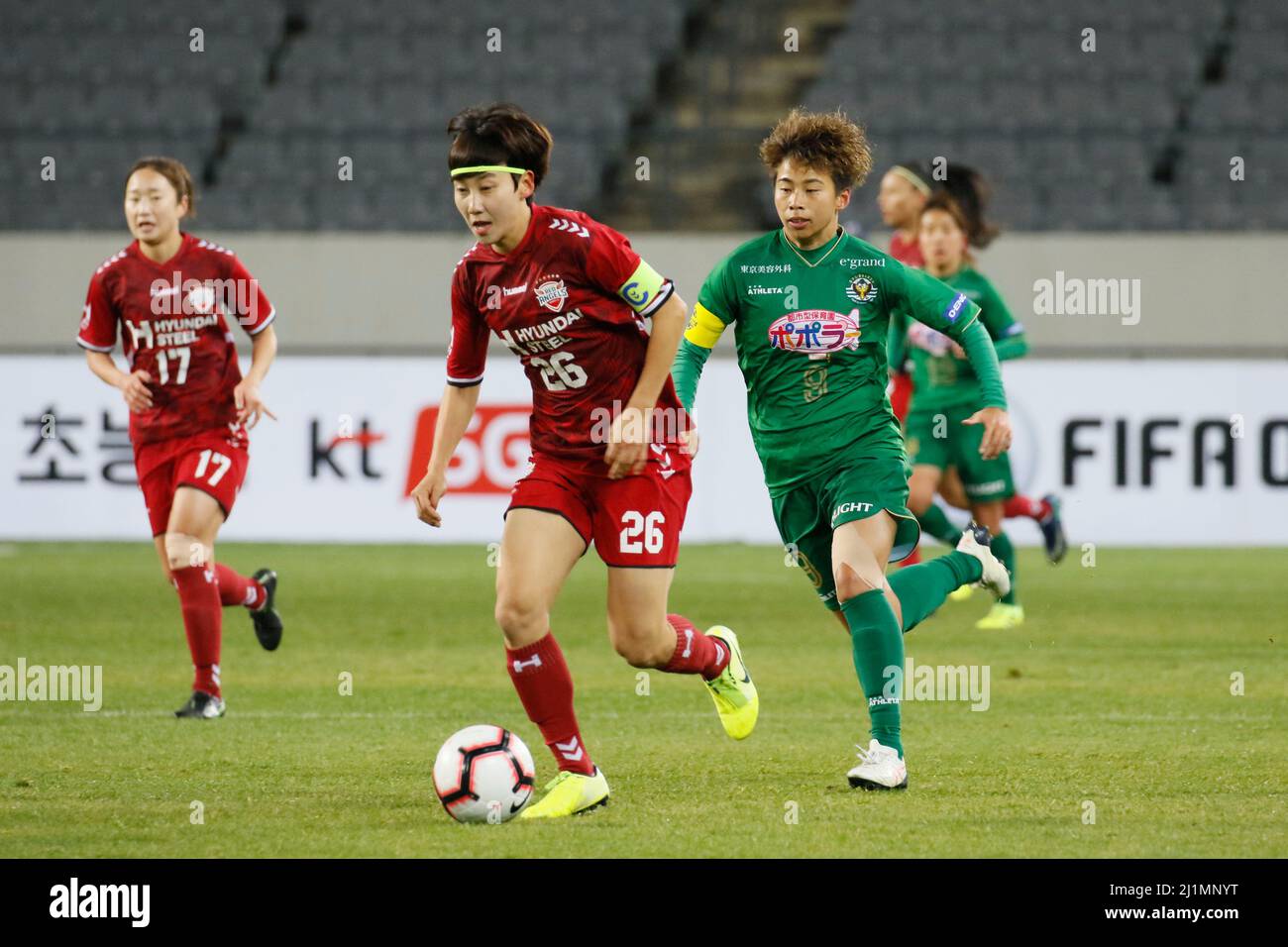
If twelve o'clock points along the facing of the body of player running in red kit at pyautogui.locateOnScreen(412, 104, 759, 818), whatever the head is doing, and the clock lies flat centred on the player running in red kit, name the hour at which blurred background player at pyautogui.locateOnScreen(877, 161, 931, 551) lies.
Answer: The blurred background player is roughly at 5 o'clock from the player running in red kit.

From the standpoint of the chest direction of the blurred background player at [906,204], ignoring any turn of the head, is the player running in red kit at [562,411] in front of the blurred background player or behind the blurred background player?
in front

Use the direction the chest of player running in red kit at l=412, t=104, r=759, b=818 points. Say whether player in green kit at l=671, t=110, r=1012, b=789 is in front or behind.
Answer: behind

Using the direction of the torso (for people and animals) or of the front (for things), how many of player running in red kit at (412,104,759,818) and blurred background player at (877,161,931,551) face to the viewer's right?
0

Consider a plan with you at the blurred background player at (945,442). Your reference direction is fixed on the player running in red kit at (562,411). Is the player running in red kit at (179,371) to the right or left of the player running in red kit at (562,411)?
right

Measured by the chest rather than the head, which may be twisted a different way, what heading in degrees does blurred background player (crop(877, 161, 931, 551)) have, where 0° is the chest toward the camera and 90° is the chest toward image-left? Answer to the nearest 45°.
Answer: approximately 45°
